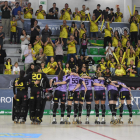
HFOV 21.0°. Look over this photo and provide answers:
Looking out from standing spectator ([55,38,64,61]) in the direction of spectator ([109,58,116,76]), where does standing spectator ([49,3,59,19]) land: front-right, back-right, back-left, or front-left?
back-left

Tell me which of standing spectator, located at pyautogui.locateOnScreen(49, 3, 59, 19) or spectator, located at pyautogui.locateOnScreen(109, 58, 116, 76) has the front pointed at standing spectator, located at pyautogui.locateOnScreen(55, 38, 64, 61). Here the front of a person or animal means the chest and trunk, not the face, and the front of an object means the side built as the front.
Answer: standing spectator, located at pyautogui.locateOnScreen(49, 3, 59, 19)

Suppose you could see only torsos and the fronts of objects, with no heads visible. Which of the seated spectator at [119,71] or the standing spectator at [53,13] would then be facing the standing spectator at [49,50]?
the standing spectator at [53,13]

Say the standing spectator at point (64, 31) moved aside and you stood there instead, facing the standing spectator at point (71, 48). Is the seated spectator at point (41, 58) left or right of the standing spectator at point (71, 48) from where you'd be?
right

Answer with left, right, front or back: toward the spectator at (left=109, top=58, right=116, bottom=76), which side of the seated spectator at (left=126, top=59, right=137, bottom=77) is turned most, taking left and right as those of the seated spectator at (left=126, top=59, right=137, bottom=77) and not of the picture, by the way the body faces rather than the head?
right

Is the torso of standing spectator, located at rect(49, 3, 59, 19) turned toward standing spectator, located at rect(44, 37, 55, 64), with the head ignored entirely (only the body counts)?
yes

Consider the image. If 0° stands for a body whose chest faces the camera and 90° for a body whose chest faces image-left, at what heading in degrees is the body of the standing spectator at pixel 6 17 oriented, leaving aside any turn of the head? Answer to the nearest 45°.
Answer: approximately 0°

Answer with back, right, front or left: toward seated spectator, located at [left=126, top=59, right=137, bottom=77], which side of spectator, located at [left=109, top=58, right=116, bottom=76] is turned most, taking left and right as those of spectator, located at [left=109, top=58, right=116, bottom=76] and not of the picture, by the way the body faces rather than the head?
left
